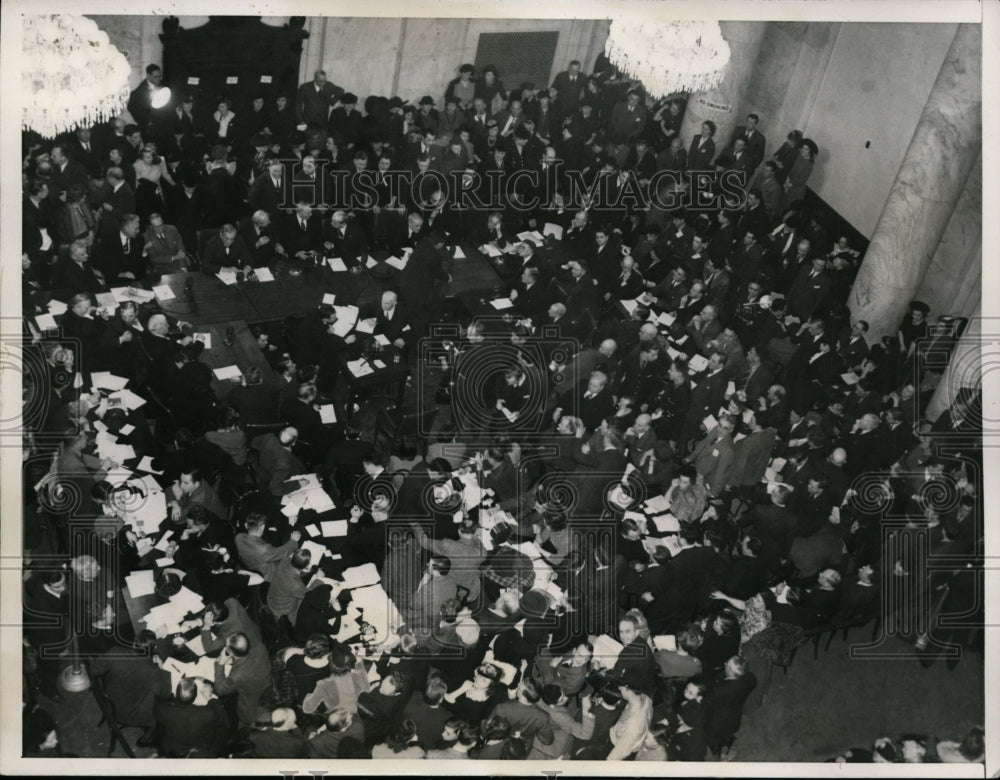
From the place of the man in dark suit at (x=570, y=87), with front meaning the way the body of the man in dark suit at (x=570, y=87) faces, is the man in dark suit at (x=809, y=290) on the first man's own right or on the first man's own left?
on the first man's own left

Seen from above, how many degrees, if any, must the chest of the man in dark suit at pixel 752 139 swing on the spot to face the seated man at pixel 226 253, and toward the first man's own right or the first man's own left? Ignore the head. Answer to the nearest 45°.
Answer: approximately 45° to the first man's own right

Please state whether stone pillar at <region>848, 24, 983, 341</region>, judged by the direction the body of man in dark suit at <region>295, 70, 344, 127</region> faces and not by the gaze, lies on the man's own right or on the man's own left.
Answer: on the man's own left

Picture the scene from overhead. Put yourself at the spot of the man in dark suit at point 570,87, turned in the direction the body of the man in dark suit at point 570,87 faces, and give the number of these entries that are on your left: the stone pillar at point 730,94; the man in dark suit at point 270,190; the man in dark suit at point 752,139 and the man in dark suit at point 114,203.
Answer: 2

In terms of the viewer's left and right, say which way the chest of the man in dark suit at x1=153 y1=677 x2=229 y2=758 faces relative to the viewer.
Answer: facing away from the viewer

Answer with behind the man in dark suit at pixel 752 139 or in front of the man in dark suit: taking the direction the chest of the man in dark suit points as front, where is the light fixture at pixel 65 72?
in front

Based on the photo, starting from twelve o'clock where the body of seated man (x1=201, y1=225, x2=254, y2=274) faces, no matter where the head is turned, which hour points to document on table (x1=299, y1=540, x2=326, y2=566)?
The document on table is roughly at 11 o'clock from the seated man.

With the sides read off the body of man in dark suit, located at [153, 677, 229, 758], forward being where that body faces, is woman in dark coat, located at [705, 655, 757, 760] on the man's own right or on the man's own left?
on the man's own right
